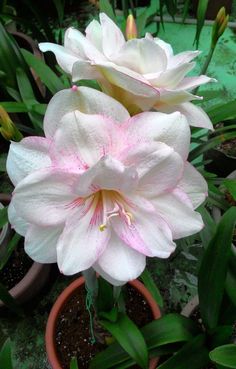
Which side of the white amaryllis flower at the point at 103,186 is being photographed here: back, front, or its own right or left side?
front

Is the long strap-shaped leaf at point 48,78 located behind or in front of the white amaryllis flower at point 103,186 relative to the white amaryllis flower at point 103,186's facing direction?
behind
